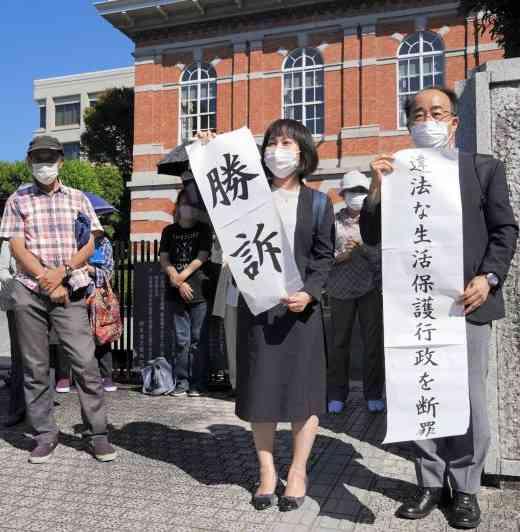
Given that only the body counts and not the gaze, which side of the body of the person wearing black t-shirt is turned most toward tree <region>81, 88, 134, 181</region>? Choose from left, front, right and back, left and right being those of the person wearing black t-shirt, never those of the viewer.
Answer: back

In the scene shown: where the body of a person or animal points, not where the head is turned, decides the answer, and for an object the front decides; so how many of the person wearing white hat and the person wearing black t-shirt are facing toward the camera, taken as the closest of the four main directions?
2

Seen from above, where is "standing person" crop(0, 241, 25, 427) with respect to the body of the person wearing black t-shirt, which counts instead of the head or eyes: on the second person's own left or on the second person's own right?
on the second person's own right

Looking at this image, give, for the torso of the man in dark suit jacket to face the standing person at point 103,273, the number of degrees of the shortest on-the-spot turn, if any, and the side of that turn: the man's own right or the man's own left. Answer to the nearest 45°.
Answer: approximately 135° to the man's own right

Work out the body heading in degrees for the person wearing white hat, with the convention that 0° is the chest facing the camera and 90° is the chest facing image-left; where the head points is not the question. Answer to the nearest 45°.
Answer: approximately 0°

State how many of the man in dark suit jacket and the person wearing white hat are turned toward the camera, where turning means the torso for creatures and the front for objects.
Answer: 2

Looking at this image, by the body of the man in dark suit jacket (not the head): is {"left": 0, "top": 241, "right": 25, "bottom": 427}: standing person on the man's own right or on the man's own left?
on the man's own right

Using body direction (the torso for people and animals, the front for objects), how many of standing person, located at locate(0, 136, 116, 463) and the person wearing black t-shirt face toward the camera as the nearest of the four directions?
2

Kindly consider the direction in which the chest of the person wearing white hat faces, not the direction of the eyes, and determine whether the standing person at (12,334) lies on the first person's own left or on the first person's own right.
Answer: on the first person's own right

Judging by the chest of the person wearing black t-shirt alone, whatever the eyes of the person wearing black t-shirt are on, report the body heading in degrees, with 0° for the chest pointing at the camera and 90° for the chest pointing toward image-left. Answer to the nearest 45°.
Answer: approximately 0°
